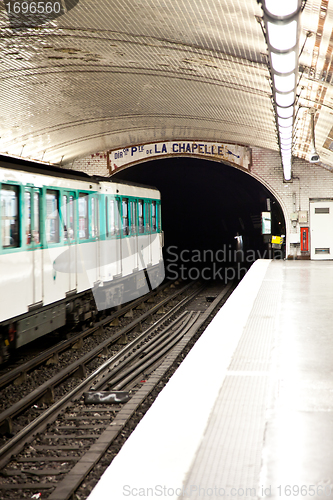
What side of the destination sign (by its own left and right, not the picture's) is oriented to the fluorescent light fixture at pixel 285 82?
front

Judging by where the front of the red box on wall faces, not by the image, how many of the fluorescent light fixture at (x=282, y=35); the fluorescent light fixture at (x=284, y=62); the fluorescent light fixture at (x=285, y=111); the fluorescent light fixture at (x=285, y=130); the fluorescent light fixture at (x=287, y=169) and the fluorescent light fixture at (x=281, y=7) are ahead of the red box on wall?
6

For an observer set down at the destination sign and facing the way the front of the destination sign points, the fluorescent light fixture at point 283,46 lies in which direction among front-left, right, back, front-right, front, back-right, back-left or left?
front

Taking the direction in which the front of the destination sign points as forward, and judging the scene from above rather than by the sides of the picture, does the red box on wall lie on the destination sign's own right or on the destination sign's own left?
on the destination sign's own left

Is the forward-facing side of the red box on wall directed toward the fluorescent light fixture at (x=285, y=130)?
yes

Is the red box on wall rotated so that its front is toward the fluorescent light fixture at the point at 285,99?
yes

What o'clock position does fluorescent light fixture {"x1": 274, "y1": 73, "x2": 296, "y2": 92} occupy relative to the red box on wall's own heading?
The fluorescent light fixture is roughly at 12 o'clock from the red box on wall.

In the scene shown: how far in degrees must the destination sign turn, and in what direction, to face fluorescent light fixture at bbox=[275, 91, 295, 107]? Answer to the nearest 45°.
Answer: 0° — it already faces it

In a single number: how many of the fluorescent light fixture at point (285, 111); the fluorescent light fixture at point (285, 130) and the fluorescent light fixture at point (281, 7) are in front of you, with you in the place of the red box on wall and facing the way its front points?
3

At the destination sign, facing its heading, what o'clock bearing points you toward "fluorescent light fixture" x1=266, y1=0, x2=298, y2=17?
The fluorescent light fixture is roughly at 12 o'clock from the destination sign.

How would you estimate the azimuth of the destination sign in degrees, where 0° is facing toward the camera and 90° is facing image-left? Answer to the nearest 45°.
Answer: approximately 0°

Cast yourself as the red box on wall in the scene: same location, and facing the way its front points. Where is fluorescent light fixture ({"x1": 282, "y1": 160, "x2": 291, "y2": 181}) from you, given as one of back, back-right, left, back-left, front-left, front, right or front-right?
front

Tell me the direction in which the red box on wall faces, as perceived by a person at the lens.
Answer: facing the viewer
